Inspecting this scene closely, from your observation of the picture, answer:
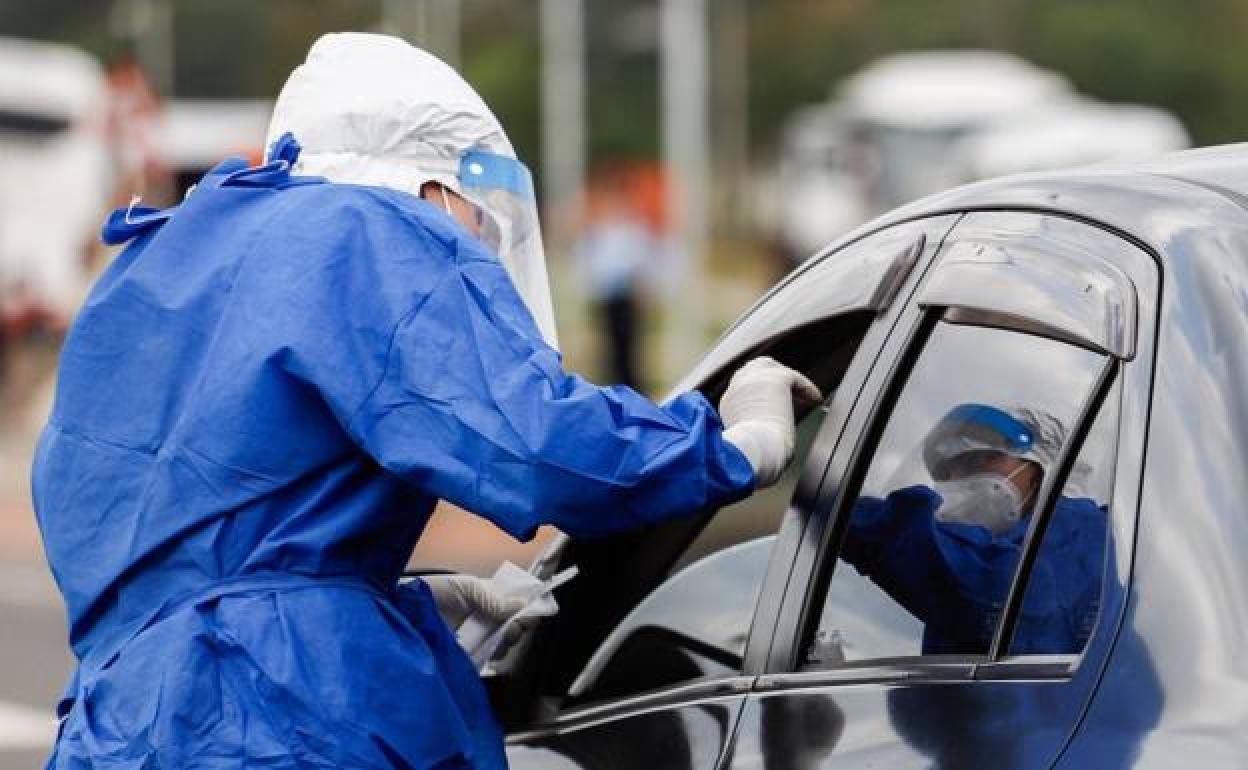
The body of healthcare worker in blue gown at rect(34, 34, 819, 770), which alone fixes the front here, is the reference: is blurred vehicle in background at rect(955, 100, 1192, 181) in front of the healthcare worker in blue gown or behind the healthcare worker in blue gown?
in front

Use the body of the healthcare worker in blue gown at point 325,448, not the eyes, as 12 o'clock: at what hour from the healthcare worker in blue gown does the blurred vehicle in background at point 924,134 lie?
The blurred vehicle in background is roughly at 11 o'clock from the healthcare worker in blue gown.

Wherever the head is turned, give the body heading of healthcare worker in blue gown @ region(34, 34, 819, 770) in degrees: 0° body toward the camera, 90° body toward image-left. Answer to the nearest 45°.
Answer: approximately 225°

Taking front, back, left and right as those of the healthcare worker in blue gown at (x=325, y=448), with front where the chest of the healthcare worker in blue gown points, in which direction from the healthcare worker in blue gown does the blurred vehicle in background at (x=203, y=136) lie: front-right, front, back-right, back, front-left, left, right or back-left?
front-left

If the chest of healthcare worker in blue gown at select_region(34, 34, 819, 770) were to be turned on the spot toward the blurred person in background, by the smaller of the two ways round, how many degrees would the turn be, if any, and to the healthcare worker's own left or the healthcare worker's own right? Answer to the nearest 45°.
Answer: approximately 45° to the healthcare worker's own left

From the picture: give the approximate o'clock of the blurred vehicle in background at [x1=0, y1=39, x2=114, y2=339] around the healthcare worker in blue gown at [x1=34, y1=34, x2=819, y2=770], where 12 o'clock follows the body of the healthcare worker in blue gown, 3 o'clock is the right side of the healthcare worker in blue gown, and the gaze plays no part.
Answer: The blurred vehicle in background is roughly at 10 o'clock from the healthcare worker in blue gown.
